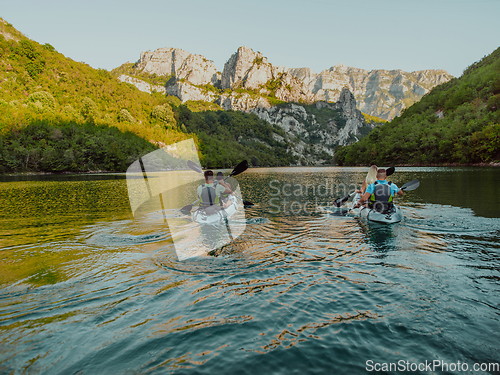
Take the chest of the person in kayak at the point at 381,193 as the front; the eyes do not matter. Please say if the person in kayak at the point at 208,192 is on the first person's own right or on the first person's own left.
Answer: on the first person's own left

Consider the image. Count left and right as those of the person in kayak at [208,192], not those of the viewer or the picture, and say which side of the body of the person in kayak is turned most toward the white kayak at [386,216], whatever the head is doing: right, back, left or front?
right

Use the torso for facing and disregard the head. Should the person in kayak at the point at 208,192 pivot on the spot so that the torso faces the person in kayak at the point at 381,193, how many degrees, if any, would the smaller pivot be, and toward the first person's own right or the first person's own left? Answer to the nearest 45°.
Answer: approximately 90° to the first person's own right

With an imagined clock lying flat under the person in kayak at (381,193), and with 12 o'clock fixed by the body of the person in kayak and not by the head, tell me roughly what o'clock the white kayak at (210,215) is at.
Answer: The white kayak is roughly at 8 o'clock from the person in kayak.

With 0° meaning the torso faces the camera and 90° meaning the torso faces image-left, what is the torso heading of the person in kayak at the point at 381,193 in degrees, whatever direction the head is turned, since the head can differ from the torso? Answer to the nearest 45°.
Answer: approximately 180°

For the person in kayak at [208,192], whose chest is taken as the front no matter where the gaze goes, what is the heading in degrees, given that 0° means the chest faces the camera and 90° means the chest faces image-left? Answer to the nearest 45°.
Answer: approximately 180°

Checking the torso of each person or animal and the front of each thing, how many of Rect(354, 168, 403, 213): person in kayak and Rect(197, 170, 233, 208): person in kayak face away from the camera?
2
